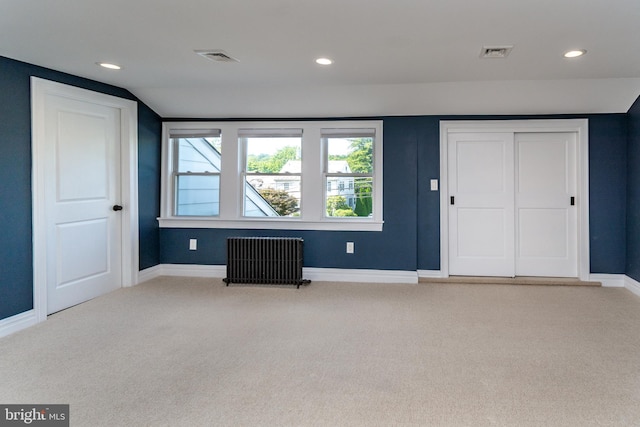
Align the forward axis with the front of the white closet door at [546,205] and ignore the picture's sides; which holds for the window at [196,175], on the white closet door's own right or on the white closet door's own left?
on the white closet door's own right

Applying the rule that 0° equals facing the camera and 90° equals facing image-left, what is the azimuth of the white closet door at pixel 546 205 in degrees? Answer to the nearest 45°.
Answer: approximately 0°

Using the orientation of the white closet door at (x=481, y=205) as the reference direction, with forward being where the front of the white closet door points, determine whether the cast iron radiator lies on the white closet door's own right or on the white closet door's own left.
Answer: on the white closet door's own right

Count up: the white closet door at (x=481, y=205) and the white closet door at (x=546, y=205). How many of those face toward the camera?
2

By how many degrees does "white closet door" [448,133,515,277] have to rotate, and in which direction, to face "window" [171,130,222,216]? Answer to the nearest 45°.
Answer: approximately 90° to its right
